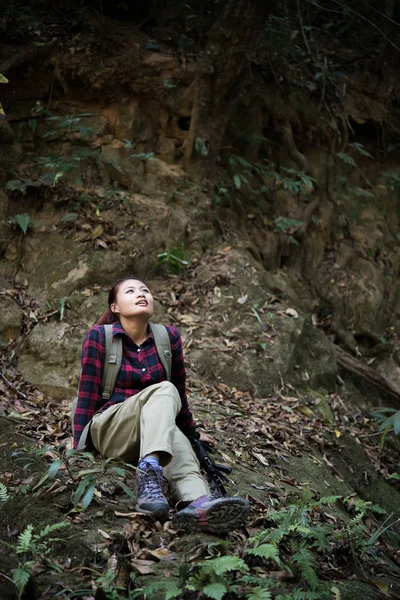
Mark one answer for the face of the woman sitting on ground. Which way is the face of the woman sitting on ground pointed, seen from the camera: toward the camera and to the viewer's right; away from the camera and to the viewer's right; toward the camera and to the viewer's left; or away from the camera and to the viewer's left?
toward the camera and to the viewer's right

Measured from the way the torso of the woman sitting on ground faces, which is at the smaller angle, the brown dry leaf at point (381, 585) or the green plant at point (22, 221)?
the brown dry leaf

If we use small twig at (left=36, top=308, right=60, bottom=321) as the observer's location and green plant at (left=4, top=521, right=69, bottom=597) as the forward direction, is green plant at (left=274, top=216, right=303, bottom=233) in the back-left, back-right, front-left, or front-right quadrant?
back-left

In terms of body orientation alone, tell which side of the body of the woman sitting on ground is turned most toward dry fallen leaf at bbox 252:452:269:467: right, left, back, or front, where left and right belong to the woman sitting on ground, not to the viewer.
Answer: left

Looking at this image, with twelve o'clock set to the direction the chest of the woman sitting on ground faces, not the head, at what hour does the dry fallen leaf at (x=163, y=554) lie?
The dry fallen leaf is roughly at 1 o'clock from the woman sitting on ground.

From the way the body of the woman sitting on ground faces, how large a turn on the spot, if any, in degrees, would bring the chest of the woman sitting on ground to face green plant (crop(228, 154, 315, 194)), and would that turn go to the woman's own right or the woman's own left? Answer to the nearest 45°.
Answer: approximately 135° to the woman's own left

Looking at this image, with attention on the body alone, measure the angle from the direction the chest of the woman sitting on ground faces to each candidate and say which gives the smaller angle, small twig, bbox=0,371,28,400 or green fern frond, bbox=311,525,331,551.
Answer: the green fern frond

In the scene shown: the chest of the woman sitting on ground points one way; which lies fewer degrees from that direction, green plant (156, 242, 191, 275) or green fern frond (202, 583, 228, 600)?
the green fern frond

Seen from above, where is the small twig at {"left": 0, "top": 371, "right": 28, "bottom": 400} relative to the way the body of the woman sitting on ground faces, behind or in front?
behind

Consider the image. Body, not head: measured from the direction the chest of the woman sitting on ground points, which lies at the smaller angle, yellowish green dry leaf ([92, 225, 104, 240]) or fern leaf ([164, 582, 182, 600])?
the fern leaf

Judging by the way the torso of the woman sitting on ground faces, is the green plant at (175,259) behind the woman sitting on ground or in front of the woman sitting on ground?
behind

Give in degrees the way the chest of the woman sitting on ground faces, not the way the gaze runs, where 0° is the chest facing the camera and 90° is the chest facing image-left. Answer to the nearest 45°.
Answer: approximately 315°
